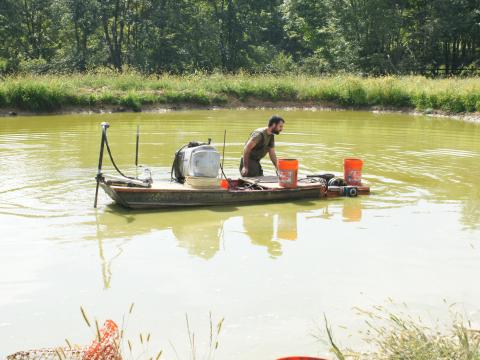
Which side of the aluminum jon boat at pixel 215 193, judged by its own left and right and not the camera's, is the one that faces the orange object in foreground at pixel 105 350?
left

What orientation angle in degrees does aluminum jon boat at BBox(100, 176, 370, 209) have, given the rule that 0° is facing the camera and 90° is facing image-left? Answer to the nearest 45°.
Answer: approximately 90°

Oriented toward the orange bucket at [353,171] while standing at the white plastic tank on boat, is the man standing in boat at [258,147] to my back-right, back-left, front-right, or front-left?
front-left
